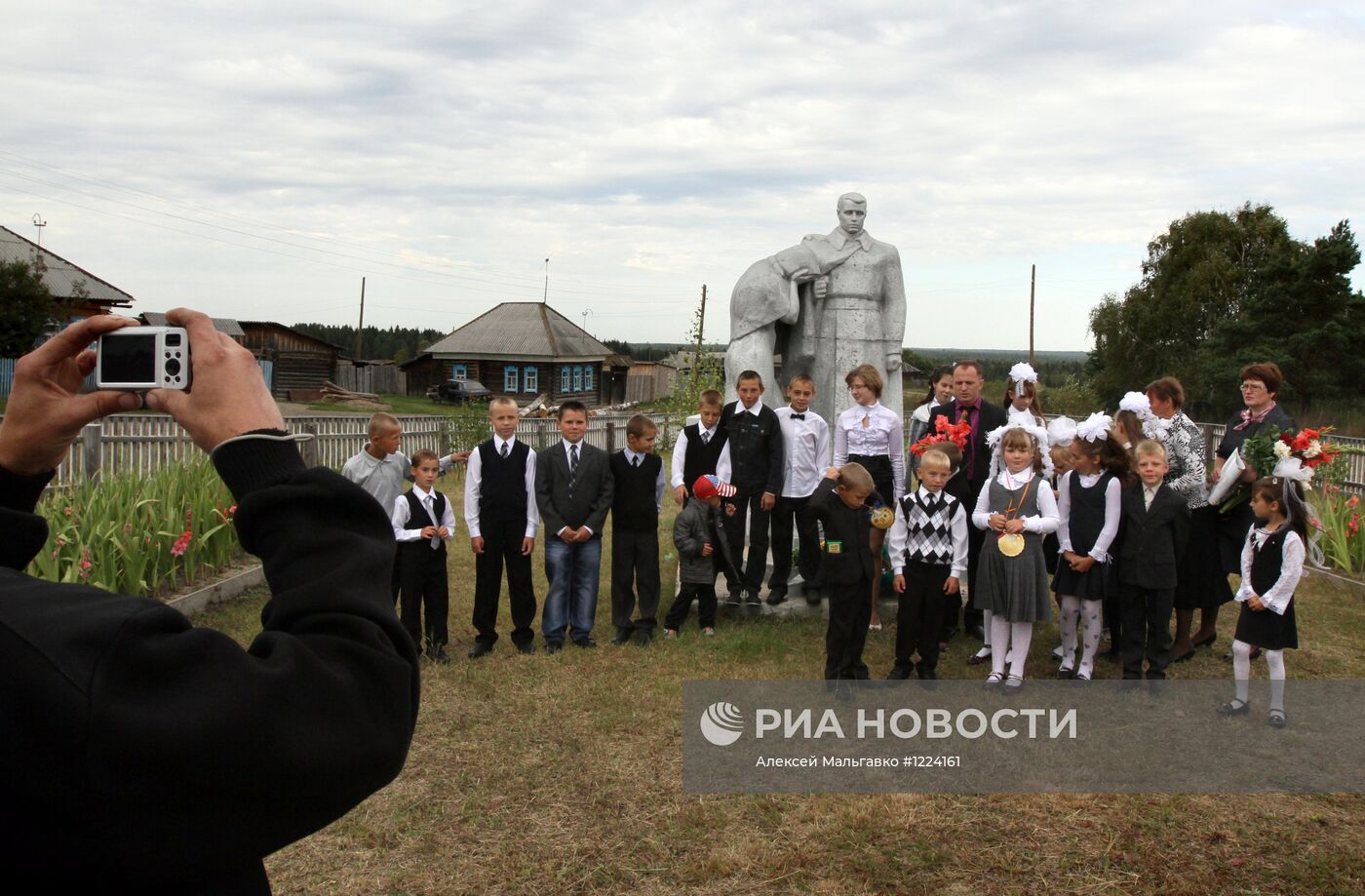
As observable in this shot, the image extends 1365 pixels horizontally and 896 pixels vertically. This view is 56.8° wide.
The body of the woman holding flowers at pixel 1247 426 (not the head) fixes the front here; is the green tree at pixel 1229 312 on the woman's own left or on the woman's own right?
on the woman's own right

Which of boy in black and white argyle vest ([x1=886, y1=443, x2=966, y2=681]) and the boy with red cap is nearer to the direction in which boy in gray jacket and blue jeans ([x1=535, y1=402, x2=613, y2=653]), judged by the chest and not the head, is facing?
the boy in black and white argyle vest

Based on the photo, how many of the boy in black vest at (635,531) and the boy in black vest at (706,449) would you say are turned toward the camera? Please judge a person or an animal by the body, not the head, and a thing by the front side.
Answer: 2

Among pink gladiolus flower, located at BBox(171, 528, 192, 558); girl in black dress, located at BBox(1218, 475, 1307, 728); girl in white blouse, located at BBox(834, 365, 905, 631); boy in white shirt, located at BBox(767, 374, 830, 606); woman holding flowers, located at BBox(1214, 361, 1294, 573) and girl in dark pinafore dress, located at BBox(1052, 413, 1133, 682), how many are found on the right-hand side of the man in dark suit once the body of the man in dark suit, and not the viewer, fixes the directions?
3

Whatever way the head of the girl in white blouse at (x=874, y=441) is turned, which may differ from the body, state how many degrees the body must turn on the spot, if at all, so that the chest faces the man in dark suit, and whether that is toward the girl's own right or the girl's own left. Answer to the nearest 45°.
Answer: approximately 90° to the girl's own left

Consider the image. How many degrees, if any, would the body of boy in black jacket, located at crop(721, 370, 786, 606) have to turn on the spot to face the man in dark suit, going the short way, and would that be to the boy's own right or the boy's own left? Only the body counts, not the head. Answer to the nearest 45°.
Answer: approximately 90° to the boy's own left

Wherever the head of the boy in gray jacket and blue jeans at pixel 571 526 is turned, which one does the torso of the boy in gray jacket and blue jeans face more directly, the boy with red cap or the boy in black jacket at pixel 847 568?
the boy in black jacket

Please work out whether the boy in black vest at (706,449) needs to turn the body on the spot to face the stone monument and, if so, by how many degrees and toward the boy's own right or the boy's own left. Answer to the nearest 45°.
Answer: approximately 135° to the boy's own left
